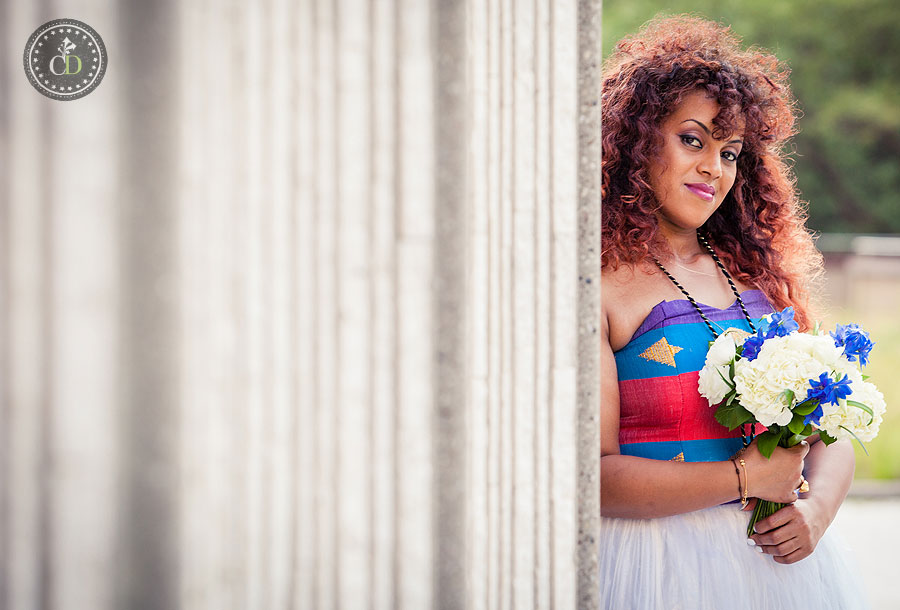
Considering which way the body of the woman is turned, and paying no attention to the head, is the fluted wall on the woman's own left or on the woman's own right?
on the woman's own right

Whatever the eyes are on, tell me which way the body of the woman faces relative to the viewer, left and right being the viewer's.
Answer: facing the viewer and to the right of the viewer
